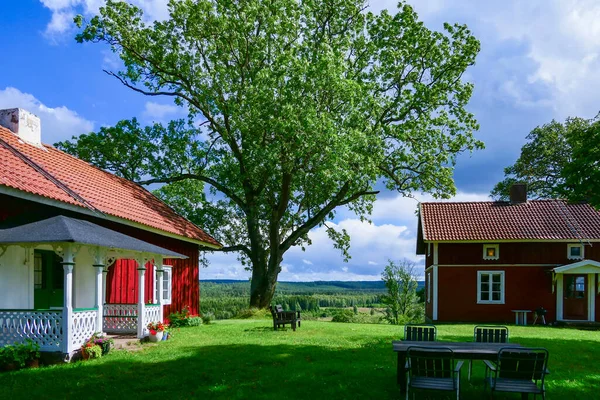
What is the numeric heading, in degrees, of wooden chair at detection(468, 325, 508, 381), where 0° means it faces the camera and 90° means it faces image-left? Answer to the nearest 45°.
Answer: approximately 0°

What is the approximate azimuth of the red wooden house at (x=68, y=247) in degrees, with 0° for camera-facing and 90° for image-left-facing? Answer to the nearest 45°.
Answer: approximately 315°

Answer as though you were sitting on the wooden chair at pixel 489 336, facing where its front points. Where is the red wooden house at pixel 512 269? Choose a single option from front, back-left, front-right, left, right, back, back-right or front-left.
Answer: back

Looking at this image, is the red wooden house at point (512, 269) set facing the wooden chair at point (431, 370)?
yes

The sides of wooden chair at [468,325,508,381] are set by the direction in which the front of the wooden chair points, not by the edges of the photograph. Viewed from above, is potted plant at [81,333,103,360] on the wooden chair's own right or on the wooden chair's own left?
on the wooden chair's own right

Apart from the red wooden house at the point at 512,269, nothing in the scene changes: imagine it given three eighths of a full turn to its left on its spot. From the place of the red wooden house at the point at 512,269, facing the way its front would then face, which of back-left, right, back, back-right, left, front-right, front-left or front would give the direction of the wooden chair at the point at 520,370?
back-right

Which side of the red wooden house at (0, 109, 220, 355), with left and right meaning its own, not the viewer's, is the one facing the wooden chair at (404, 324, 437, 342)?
front

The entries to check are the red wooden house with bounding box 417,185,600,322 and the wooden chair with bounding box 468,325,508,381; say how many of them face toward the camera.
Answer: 2

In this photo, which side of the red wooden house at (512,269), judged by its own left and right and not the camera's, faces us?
front

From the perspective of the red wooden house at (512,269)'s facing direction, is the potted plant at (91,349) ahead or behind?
ahead

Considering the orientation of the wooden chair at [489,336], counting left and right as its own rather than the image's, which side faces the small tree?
back
